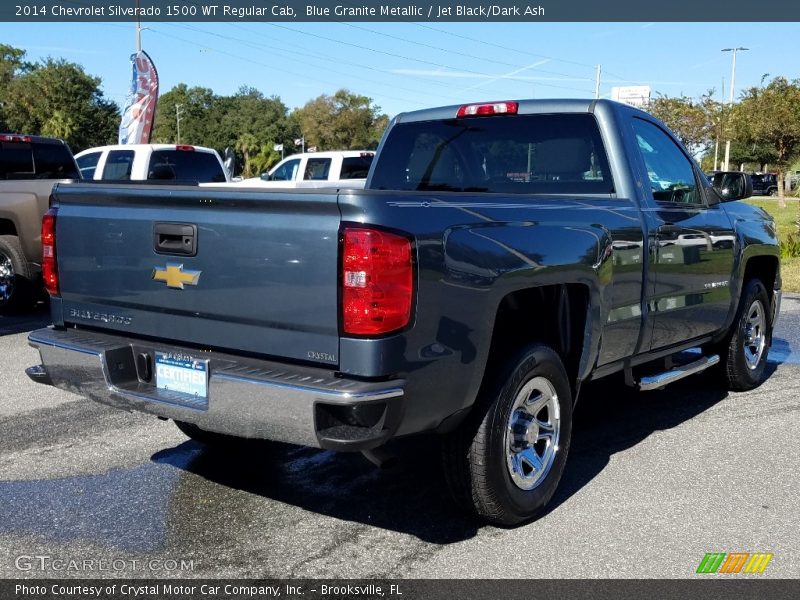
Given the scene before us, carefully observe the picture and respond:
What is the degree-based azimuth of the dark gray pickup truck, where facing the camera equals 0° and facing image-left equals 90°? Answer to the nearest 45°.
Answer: approximately 225°

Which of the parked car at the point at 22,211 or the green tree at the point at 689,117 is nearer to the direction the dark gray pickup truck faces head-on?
the green tree

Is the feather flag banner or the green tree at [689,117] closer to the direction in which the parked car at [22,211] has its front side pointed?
the feather flag banner

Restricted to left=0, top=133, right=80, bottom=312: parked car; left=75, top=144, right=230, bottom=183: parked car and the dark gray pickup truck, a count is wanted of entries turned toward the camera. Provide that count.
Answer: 0

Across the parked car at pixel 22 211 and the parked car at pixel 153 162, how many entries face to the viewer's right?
0

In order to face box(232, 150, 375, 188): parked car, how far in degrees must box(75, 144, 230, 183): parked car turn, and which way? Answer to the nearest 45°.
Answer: approximately 90° to its right

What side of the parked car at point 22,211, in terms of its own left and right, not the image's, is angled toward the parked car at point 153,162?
right

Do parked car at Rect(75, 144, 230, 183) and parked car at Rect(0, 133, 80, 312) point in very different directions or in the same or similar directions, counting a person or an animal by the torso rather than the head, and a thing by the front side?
same or similar directions

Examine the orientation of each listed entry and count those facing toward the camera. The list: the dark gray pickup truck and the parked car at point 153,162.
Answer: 0

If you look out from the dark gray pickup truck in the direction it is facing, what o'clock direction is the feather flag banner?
The feather flag banner is roughly at 10 o'clock from the dark gray pickup truck.

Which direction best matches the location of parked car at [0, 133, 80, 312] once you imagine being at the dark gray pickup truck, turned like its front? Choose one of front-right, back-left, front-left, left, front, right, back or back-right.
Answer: left

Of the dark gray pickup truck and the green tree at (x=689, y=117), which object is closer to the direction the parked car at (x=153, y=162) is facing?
the green tree

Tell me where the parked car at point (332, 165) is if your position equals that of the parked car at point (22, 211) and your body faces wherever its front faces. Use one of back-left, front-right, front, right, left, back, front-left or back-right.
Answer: right

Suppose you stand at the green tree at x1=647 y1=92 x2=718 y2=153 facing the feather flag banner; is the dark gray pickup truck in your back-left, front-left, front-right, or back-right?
front-left

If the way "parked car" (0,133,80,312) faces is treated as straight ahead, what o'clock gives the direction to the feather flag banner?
The feather flag banner is roughly at 2 o'clock from the parked car.

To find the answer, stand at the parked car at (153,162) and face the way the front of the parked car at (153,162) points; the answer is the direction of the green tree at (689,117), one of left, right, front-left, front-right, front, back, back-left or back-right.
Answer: right
